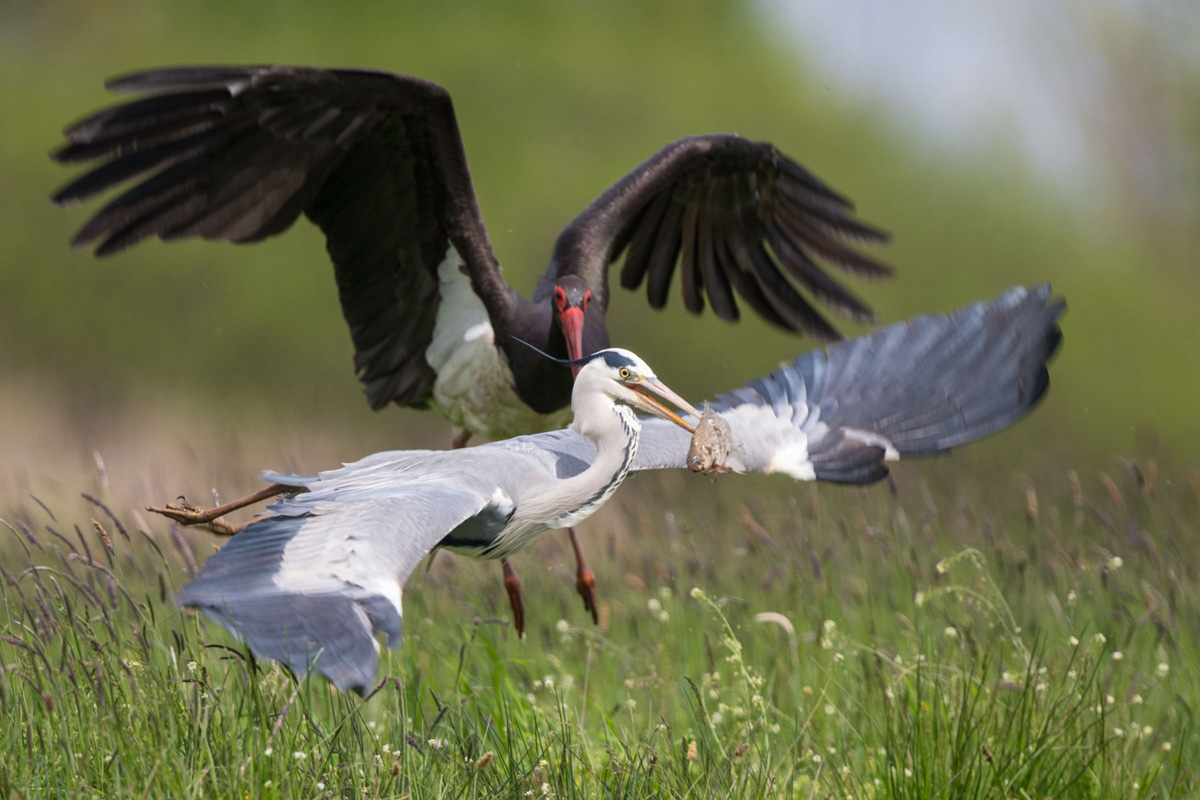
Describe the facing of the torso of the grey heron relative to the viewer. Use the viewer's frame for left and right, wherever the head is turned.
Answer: facing the viewer and to the right of the viewer

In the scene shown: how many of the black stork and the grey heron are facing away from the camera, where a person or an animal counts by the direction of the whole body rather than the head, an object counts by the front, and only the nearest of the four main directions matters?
0

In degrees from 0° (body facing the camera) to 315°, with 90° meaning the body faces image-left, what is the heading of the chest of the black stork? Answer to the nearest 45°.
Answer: approximately 315°

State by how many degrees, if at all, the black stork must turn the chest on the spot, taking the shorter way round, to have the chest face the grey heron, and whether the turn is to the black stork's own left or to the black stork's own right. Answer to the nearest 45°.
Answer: approximately 45° to the black stork's own right

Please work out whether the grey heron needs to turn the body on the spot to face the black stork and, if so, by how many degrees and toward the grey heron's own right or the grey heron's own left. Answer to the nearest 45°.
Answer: approximately 135° to the grey heron's own left
